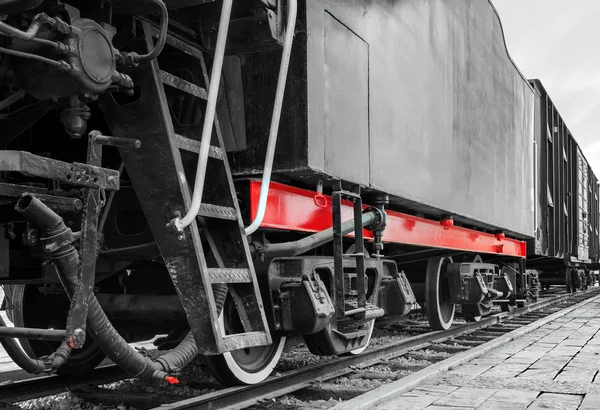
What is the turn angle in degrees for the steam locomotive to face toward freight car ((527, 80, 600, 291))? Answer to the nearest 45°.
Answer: approximately 180°

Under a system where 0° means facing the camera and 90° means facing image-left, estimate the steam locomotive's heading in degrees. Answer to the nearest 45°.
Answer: approximately 45°
